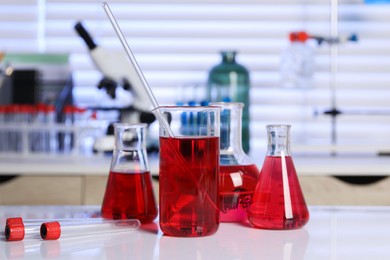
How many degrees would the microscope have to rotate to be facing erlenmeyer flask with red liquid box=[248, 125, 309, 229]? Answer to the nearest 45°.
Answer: approximately 90° to its left

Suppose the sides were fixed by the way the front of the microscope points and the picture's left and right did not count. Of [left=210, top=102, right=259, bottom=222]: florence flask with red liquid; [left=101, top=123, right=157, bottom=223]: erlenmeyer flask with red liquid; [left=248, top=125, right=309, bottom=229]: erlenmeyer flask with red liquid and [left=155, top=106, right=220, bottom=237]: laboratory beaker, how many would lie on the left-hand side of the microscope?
4

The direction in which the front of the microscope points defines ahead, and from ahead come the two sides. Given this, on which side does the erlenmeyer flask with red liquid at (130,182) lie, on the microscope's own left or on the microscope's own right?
on the microscope's own left

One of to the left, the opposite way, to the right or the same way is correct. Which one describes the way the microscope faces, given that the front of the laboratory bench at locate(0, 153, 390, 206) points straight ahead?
to the right

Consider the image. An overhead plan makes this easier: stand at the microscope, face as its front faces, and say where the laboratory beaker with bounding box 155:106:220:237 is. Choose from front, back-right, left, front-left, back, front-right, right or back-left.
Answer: left

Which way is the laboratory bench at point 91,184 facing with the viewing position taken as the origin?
facing the viewer

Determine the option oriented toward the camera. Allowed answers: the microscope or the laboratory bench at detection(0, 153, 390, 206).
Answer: the laboratory bench

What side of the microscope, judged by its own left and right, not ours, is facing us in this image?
left

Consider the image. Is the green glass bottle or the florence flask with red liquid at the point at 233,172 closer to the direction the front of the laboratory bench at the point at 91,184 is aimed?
the florence flask with red liquid

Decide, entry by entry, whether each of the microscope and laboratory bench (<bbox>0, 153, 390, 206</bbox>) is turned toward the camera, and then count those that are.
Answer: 1

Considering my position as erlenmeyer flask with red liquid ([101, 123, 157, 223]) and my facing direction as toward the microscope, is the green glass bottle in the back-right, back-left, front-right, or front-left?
front-right
